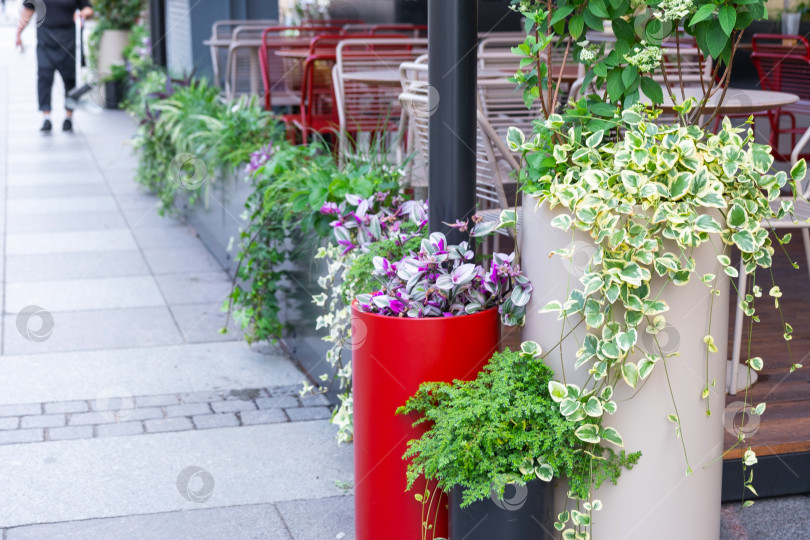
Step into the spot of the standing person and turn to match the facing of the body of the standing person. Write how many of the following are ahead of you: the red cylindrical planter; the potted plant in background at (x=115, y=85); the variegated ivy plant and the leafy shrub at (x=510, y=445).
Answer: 3

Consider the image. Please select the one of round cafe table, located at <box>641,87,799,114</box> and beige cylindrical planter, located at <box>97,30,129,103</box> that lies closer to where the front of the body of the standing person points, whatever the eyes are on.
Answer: the round cafe table

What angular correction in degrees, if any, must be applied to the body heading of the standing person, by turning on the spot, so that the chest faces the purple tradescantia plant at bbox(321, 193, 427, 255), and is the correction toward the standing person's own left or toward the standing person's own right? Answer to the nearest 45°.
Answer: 0° — they already face it

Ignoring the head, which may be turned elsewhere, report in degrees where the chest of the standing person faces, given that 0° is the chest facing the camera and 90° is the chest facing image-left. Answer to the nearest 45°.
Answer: approximately 0°
